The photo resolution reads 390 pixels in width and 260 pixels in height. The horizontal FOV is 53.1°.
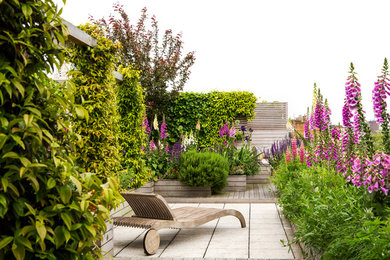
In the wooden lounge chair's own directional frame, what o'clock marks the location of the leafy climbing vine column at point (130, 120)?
The leafy climbing vine column is roughly at 10 o'clock from the wooden lounge chair.

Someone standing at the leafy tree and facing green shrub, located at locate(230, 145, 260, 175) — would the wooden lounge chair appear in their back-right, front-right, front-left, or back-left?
front-right

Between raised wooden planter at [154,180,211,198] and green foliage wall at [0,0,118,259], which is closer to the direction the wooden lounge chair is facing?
the raised wooden planter

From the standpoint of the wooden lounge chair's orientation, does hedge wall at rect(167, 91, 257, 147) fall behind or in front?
in front

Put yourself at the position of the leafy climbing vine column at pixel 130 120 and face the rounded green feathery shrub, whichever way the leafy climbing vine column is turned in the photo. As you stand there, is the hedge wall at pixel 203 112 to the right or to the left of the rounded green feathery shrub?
left

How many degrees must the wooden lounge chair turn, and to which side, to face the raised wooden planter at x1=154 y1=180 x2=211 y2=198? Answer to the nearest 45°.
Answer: approximately 45° to its left

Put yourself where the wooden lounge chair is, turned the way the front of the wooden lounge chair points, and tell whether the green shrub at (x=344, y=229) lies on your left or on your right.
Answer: on your right

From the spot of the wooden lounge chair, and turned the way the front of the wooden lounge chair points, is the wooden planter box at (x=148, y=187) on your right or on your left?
on your left

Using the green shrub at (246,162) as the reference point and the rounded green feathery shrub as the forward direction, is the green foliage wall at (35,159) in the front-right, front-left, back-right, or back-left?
front-left

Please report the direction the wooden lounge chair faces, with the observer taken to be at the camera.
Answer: facing away from the viewer and to the right of the viewer

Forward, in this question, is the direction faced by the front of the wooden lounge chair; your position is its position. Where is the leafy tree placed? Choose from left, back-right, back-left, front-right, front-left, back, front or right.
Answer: front-left

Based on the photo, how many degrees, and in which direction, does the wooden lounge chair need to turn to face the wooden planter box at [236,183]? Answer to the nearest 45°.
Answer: approximately 45° to its left
